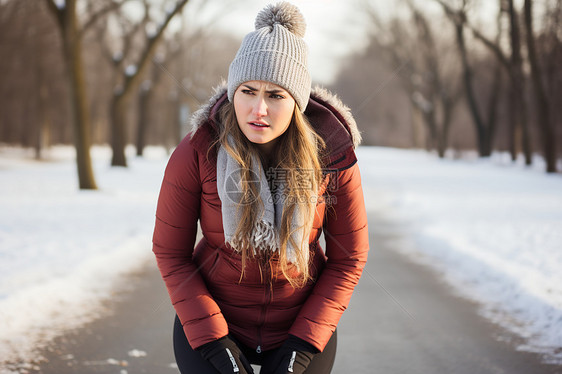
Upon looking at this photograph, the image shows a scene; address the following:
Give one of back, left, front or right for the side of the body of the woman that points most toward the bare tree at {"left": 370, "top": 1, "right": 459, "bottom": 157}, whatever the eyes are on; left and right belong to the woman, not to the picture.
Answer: back

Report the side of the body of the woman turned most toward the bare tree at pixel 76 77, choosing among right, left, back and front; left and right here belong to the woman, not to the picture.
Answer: back

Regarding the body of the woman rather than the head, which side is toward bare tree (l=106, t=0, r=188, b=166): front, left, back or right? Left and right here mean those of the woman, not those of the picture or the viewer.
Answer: back

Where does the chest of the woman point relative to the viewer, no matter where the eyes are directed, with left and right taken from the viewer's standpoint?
facing the viewer

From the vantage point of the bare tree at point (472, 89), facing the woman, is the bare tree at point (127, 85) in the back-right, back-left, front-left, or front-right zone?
front-right

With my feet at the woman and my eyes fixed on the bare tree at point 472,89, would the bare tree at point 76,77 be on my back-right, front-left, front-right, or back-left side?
front-left
